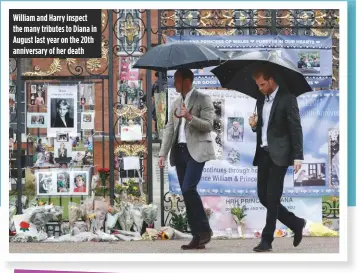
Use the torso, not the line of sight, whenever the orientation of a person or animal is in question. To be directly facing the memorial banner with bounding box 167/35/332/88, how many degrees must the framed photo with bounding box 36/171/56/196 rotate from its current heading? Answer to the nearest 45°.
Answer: approximately 90° to its left

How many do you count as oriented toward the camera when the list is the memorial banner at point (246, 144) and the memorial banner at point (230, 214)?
2

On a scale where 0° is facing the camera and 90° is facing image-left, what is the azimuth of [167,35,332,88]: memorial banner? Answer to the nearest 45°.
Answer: approximately 0°

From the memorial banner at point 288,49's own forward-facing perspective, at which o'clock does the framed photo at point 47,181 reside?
The framed photo is roughly at 3 o'clock from the memorial banner.

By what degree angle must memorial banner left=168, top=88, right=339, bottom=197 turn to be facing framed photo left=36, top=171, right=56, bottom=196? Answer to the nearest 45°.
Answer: approximately 90° to its right

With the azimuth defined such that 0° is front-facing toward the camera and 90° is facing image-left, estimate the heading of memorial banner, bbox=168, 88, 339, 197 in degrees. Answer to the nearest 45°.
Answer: approximately 0°
